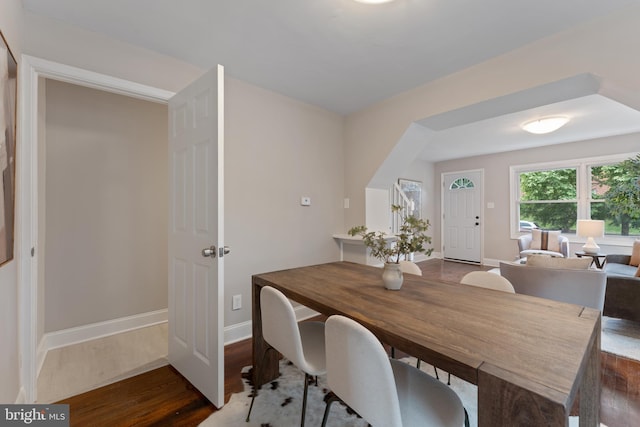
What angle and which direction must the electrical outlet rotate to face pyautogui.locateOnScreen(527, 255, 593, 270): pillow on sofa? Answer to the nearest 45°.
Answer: approximately 45° to its left

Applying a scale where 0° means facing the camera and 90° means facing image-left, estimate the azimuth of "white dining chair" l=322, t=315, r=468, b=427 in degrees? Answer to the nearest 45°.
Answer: approximately 225°

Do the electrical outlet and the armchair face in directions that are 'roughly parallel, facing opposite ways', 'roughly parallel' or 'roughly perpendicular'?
roughly perpendicular

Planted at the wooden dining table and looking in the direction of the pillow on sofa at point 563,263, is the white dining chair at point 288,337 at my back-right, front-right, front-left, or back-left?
back-left

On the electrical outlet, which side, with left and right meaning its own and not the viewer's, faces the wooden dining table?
front

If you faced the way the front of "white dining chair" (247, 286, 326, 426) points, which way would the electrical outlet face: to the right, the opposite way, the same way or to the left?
to the right

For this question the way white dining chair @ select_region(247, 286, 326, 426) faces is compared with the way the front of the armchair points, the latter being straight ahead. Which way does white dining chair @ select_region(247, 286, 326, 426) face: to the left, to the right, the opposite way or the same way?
the opposite way

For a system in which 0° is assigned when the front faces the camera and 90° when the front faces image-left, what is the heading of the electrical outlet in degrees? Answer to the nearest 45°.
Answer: approximately 315°

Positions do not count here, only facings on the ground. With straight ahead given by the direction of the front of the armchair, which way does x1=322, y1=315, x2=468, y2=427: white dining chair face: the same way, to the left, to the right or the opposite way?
the opposite way

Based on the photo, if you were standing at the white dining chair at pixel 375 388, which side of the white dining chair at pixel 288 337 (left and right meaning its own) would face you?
right

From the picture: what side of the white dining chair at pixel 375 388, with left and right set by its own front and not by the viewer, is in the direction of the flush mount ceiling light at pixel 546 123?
front

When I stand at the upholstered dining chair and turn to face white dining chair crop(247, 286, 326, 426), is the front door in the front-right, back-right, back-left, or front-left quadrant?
back-right

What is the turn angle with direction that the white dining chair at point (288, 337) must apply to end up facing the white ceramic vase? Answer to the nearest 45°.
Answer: approximately 45° to its right

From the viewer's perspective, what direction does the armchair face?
toward the camera

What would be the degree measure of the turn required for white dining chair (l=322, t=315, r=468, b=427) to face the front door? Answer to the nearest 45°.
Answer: approximately 45° to its left

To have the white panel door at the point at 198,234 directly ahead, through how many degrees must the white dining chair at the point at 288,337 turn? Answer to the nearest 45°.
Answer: approximately 90° to its left

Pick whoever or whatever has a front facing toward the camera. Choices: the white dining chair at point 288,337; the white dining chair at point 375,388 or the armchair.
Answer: the armchair

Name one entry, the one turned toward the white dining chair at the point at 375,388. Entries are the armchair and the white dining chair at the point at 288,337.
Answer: the armchair

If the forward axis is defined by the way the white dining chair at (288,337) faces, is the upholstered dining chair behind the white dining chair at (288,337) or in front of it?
in front

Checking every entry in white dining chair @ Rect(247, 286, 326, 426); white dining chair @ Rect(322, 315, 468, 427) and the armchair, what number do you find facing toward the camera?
1

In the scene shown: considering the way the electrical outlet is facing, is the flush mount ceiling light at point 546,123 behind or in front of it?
in front
